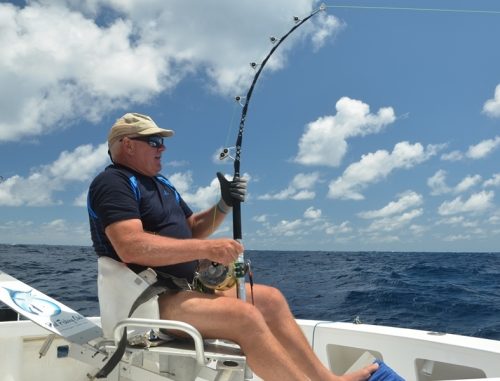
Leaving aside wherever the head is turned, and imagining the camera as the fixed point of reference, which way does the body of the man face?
to the viewer's right

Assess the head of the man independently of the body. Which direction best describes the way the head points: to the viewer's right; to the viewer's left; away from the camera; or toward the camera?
to the viewer's right

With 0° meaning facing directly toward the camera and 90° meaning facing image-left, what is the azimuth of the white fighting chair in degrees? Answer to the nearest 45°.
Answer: approximately 270°
